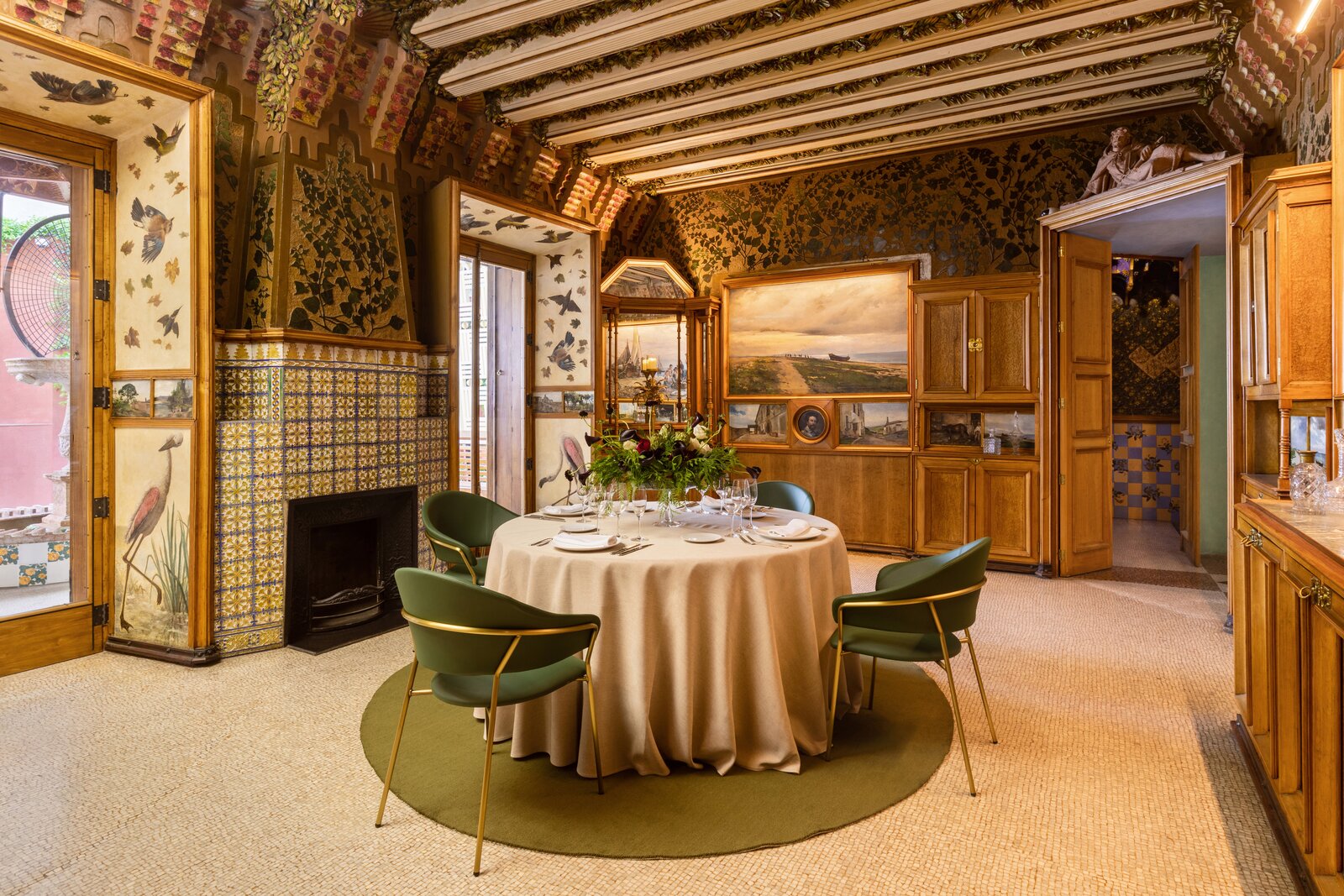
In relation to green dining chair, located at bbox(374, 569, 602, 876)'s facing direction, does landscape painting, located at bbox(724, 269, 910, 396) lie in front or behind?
in front

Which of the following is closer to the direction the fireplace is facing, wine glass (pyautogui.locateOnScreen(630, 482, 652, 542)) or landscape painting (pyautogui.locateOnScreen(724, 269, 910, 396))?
the wine glass

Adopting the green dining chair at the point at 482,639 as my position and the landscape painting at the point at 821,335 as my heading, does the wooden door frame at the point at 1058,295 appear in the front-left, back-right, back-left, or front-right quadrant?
front-right

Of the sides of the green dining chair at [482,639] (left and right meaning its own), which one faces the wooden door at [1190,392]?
front

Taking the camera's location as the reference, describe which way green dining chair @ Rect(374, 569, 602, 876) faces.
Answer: facing away from the viewer and to the right of the viewer

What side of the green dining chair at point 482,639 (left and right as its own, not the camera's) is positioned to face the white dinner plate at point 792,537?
front

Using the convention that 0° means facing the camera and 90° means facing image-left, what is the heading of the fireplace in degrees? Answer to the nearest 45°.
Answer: approximately 315°

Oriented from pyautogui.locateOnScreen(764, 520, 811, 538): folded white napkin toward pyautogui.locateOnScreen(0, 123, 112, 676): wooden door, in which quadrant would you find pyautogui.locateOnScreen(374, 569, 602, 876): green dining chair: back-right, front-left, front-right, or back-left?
front-left

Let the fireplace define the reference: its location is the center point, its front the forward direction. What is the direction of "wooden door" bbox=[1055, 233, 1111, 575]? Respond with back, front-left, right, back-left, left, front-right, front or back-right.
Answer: front-left

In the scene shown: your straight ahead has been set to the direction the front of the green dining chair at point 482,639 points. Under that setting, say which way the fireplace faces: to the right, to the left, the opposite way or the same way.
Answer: to the right

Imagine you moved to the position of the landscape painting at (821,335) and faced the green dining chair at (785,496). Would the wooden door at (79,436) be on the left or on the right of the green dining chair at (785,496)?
right

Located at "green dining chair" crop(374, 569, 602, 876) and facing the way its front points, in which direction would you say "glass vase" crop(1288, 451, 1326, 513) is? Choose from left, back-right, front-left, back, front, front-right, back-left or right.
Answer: front-right

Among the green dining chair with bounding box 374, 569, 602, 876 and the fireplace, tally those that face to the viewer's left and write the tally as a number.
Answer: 0

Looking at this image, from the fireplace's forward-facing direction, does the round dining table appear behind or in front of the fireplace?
in front
